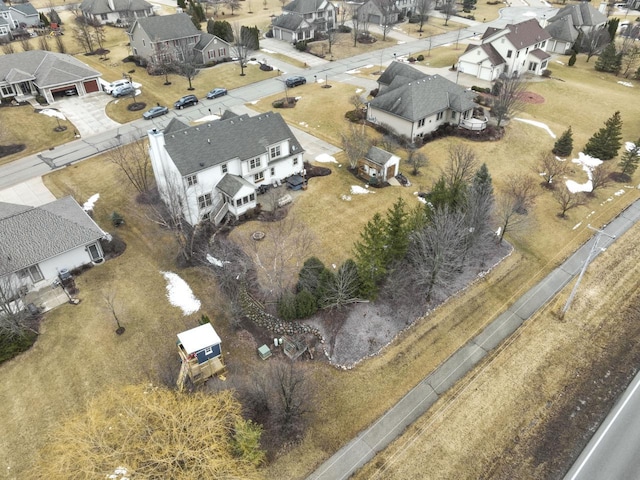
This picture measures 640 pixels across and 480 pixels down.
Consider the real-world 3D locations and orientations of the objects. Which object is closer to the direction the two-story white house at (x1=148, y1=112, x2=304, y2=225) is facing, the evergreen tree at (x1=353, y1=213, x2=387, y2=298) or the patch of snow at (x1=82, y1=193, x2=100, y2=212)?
the patch of snow

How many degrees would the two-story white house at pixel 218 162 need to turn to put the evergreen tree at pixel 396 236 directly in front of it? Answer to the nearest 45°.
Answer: approximately 180°

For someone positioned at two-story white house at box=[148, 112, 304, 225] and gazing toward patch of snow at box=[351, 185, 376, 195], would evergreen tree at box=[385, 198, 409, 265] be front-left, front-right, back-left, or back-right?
front-right

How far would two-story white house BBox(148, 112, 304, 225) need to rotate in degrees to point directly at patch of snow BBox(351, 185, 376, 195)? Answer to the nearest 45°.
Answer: approximately 135° to its right

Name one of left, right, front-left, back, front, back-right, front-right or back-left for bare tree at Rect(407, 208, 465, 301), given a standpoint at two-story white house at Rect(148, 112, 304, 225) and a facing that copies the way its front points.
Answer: back

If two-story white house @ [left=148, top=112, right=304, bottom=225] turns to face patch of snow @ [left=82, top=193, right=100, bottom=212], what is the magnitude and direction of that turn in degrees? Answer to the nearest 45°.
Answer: approximately 45° to its left

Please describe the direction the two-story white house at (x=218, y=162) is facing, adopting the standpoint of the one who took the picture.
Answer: facing away from the viewer and to the left of the viewer

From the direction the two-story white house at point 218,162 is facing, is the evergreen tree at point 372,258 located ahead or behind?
behind

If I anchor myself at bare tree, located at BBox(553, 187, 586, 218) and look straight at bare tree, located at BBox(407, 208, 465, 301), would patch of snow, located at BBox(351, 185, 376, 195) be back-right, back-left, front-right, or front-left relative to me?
front-right

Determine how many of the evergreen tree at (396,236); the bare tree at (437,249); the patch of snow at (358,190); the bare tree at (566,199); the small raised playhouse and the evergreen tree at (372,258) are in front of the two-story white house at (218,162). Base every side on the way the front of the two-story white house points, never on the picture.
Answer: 0

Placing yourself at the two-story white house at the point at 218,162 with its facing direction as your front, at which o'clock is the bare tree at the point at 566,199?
The bare tree is roughly at 5 o'clock from the two-story white house.

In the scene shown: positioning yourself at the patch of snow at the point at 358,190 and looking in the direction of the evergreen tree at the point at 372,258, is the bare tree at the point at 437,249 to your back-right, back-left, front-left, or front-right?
front-left
